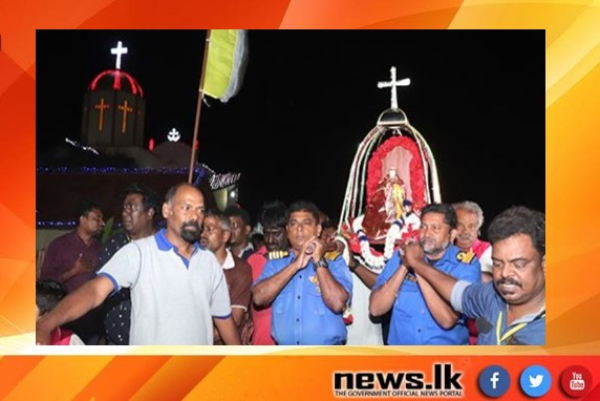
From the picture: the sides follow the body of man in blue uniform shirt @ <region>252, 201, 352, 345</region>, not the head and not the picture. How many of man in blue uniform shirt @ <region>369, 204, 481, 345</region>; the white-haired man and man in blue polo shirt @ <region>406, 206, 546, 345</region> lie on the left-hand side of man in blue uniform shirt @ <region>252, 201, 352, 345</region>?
3

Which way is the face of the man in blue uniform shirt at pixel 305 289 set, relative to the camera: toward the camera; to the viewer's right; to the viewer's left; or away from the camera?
toward the camera

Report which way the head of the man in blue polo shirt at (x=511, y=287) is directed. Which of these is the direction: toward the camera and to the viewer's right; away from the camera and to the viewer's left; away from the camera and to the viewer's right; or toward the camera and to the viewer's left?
toward the camera and to the viewer's left

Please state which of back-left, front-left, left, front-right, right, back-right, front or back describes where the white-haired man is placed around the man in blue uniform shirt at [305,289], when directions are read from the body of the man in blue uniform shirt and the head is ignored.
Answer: left

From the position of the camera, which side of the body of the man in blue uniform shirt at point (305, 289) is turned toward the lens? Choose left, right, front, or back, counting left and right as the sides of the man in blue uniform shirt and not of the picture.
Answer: front

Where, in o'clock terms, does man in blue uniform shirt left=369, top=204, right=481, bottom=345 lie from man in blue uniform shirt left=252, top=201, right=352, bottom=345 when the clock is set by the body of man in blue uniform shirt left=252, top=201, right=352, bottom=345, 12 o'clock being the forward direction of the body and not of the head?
man in blue uniform shirt left=369, top=204, right=481, bottom=345 is roughly at 9 o'clock from man in blue uniform shirt left=252, top=201, right=352, bottom=345.

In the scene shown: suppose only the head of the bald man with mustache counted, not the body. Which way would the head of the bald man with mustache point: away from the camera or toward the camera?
toward the camera

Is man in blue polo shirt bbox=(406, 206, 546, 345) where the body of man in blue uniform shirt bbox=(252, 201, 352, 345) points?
no
